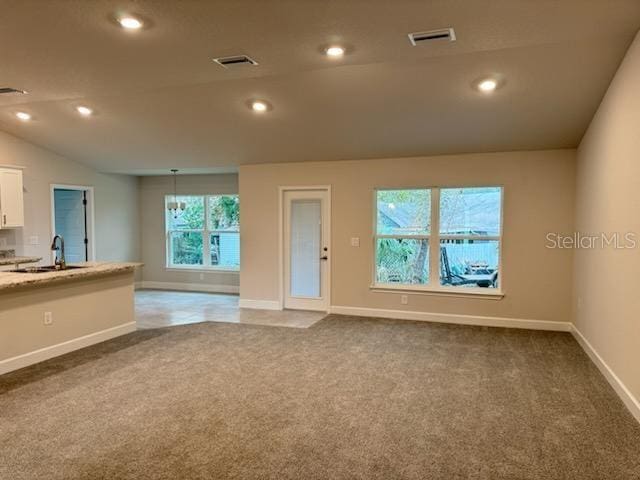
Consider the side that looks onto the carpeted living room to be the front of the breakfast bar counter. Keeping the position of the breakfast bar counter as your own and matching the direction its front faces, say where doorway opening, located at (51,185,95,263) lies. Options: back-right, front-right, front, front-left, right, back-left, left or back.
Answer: back-left

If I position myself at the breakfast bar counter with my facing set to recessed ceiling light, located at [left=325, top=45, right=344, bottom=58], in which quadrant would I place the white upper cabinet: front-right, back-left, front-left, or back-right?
back-left

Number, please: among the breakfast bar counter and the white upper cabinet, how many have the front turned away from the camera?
0

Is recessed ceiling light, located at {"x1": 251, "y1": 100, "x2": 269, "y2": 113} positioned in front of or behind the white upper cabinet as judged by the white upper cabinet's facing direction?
in front

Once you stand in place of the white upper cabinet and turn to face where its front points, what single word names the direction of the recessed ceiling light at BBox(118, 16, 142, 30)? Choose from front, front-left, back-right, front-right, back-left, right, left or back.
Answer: front-right

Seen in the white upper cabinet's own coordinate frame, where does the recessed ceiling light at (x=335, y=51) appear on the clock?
The recessed ceiling light is roughly at 1 o'clock from the white upper cabinet.

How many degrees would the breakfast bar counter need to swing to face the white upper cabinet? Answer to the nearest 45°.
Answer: approximately 135° to its left

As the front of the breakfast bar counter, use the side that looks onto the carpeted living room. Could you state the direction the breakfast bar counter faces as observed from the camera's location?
facing the viewer and to the right of the viewer

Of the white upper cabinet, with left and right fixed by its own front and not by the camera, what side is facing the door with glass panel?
front

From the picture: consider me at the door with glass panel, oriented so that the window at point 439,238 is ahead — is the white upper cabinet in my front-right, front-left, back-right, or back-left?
back-right
